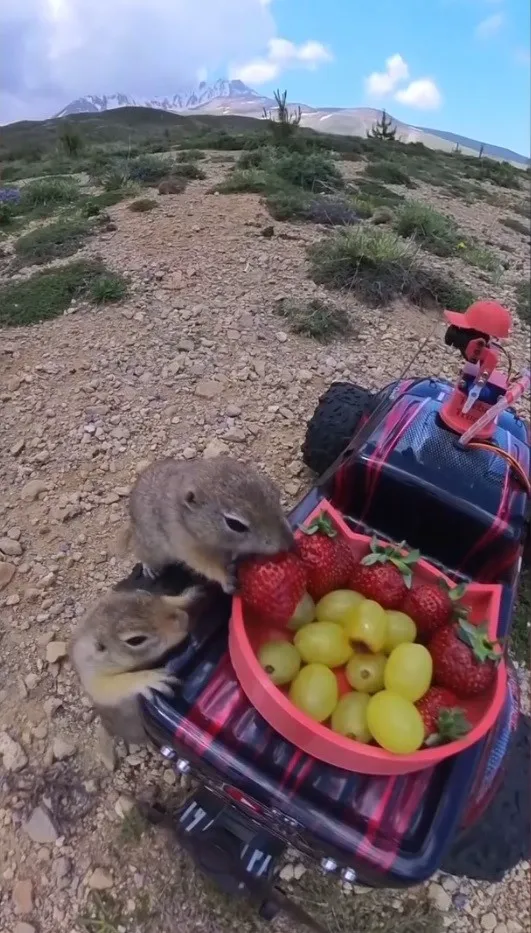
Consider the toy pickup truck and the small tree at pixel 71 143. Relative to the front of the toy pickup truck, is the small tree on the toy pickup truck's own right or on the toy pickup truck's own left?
on the toy pickup truck's own left

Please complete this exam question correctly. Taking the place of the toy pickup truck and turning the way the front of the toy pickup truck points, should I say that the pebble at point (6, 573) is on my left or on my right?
on my left

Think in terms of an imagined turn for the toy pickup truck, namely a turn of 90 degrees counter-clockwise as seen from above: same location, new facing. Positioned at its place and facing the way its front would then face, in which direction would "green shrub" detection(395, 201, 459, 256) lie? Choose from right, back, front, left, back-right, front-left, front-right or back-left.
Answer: front-right

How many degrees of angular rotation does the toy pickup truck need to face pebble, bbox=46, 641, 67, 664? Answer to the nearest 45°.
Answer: approximately 135° to its left

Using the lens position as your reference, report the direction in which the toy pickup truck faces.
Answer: facing away from the viewer and to the right of the viewer

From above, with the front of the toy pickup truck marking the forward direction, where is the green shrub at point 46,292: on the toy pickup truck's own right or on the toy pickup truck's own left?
on the toy pickup truck's own left

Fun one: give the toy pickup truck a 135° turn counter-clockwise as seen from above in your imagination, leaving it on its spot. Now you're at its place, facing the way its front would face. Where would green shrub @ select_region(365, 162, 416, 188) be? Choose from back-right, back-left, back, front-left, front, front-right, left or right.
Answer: right

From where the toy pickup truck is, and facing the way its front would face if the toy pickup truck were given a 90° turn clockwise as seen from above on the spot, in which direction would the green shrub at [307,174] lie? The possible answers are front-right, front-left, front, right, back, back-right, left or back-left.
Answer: back-left

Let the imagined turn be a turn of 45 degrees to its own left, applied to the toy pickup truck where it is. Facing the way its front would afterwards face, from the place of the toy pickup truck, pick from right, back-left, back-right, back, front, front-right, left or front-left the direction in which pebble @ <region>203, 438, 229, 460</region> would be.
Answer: front-left
